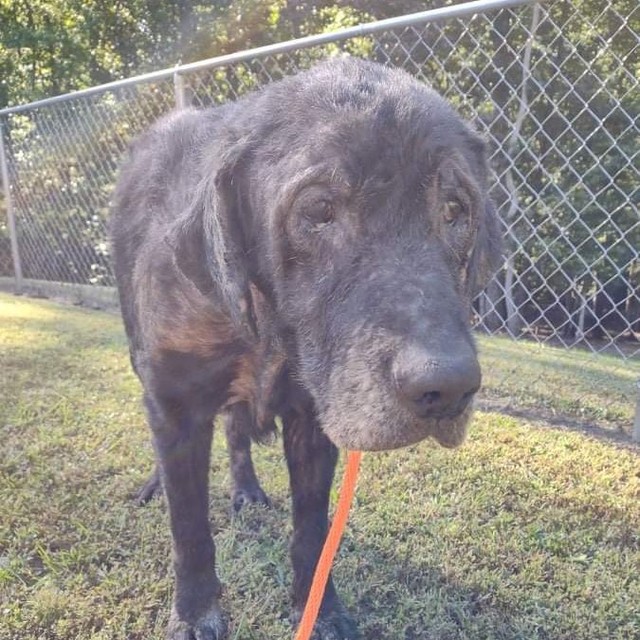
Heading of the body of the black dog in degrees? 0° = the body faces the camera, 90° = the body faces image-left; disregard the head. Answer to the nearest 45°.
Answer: approximately 315°
